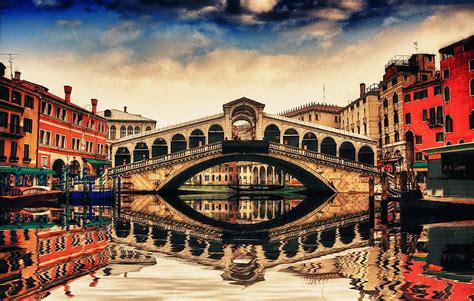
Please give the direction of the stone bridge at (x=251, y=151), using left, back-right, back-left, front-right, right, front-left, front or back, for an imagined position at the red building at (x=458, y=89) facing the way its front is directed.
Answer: front-right

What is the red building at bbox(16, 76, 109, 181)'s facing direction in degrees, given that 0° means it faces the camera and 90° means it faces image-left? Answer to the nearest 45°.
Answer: approximately 315°

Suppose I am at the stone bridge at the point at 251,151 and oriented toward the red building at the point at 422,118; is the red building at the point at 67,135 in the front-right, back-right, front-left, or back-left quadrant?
back-right

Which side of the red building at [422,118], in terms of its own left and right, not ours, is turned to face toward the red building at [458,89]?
left

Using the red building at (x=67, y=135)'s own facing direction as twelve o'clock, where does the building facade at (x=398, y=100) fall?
The building facade is roughly at 11 o'clock from the red building.

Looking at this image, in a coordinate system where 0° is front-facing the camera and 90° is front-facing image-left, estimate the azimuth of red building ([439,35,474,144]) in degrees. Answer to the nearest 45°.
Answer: approximately 45°

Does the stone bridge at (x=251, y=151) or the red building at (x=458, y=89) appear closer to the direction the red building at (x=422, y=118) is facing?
the stone bridge

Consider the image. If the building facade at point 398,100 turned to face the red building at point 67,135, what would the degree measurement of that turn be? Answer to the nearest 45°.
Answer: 0° — it already faces it

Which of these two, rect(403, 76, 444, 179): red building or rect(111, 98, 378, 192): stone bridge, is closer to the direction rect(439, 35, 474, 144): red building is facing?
the stone bridge

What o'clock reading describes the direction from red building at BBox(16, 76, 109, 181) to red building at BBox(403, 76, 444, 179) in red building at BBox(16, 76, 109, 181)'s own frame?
red building at BBox(403, 76, 444, 179) is roughly at 11 o'clock from red building at BBox(16, 76, 109, 181).

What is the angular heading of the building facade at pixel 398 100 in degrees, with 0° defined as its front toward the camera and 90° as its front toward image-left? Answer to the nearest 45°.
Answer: approximately 45°
